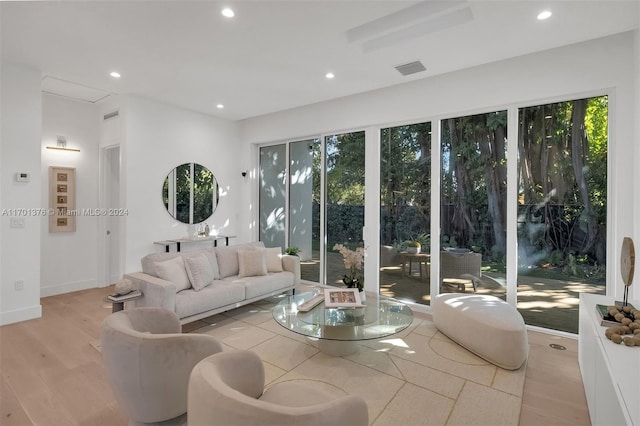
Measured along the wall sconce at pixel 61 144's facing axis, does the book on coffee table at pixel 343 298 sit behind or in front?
in front

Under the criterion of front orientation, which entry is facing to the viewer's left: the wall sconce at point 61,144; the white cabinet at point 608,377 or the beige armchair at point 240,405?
the white cabinet

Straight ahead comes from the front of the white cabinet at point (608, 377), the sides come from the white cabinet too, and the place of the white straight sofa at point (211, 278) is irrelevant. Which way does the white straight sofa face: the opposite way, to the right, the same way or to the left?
the opposite way

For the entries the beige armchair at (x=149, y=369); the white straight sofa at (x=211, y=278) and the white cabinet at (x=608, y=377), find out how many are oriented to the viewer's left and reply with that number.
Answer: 1

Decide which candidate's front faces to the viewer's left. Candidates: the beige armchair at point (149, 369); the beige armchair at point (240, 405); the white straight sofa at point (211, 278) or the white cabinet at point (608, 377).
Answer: the white cabinet

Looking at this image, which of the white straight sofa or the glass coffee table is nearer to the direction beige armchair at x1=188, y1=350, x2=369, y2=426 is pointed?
the glass coffee table

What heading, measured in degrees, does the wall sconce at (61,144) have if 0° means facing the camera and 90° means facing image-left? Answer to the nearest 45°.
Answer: approximately 315°

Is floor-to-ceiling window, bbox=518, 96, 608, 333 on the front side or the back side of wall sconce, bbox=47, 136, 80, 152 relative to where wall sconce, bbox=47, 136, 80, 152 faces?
on the front side

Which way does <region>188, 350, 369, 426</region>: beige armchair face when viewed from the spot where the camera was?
facing away from the viewer and to the right of the viewer

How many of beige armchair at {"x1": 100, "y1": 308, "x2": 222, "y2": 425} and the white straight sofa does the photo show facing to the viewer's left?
0

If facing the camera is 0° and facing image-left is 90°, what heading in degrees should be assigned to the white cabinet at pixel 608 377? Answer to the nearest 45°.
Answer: approximately 90°
